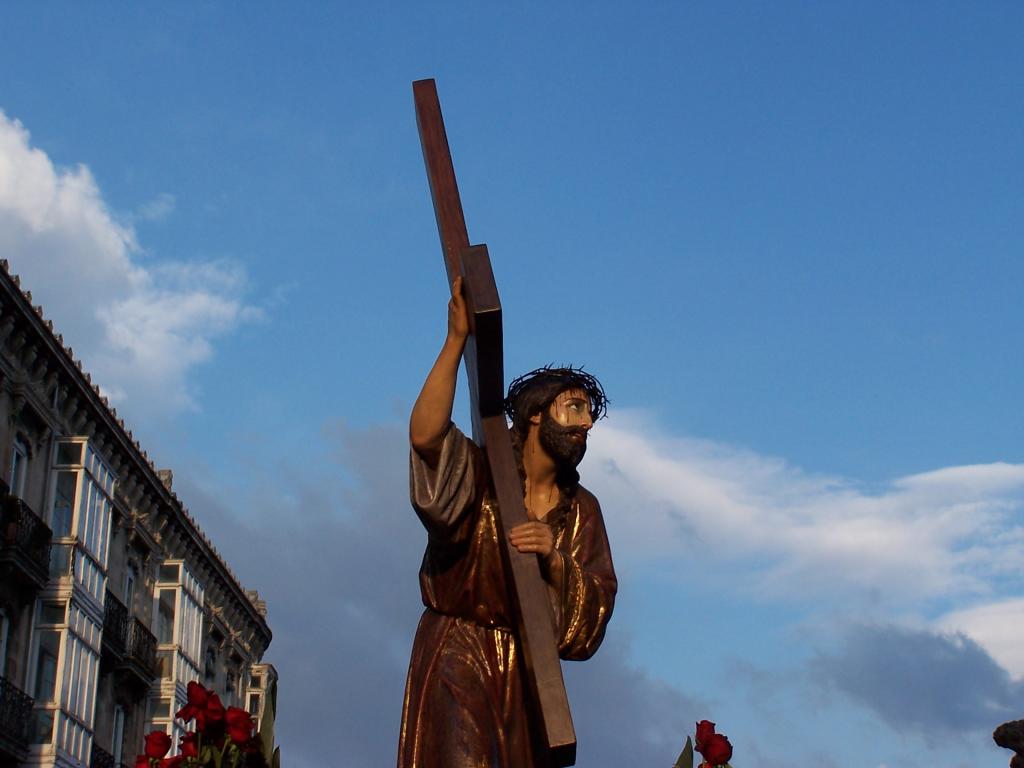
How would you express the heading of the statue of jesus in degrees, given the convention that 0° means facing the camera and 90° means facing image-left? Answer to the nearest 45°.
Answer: approximately 315°
